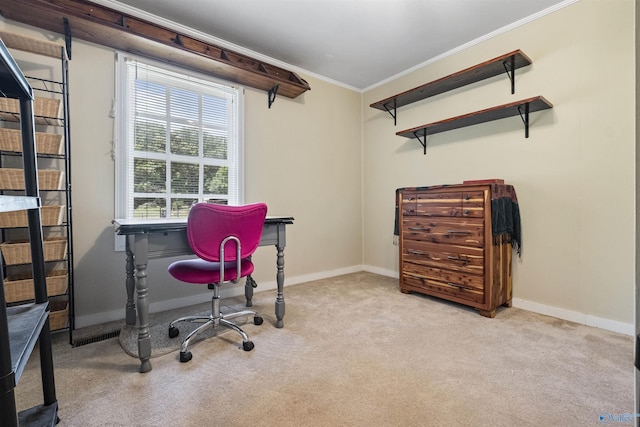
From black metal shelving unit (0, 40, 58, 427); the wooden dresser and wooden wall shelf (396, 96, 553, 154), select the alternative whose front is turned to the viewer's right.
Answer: the black metal shelving unit

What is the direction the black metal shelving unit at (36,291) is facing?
to the viewer's right

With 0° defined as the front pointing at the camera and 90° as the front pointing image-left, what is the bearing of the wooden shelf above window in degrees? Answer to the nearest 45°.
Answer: approximately 315°

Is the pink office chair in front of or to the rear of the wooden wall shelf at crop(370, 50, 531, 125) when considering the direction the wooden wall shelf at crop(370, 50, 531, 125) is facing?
in front

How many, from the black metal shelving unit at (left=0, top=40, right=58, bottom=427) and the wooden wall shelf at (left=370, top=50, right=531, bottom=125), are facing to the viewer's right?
1

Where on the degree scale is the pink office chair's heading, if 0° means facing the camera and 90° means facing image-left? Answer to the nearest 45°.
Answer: approximately 135°

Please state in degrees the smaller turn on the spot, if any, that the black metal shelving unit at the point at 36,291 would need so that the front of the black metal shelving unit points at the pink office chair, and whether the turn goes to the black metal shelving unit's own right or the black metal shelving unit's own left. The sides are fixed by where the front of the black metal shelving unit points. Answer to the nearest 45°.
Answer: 0° — it already faces it

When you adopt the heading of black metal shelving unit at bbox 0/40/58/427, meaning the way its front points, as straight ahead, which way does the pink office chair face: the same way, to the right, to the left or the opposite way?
to the left
